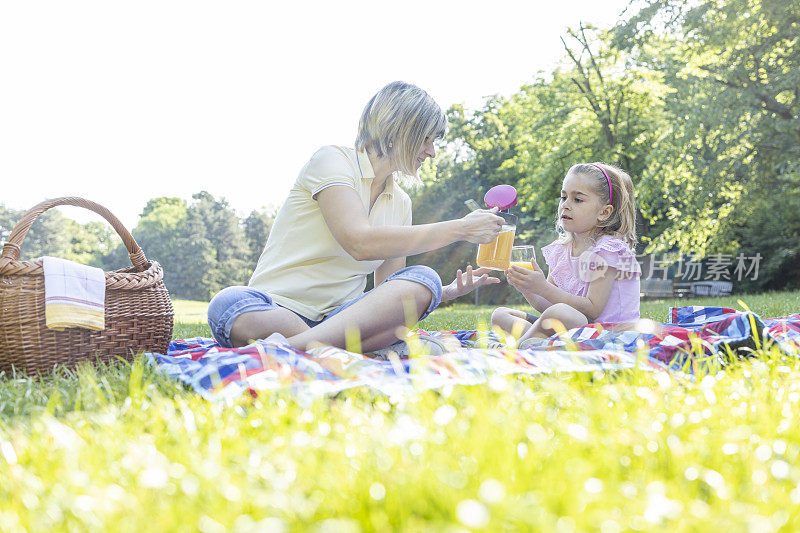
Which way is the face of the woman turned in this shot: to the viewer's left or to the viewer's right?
to the viewer's right

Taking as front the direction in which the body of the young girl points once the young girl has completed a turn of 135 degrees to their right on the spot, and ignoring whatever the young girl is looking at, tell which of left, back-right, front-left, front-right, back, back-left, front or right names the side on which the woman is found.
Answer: back-left

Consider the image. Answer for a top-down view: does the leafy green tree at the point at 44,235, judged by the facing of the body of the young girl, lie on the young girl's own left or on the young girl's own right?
on the young girl's own right

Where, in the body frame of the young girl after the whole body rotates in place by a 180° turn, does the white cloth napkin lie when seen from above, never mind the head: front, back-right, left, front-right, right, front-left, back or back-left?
back

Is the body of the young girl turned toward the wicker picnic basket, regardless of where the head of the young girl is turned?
yes

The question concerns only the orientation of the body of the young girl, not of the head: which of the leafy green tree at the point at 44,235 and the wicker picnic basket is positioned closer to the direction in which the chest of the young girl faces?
the wicker picnic basket

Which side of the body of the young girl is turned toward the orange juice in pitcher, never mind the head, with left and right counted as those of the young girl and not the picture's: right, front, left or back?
front

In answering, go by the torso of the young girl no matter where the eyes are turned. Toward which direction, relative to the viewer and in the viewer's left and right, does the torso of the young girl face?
facing the viewer and to the left of the viewer
